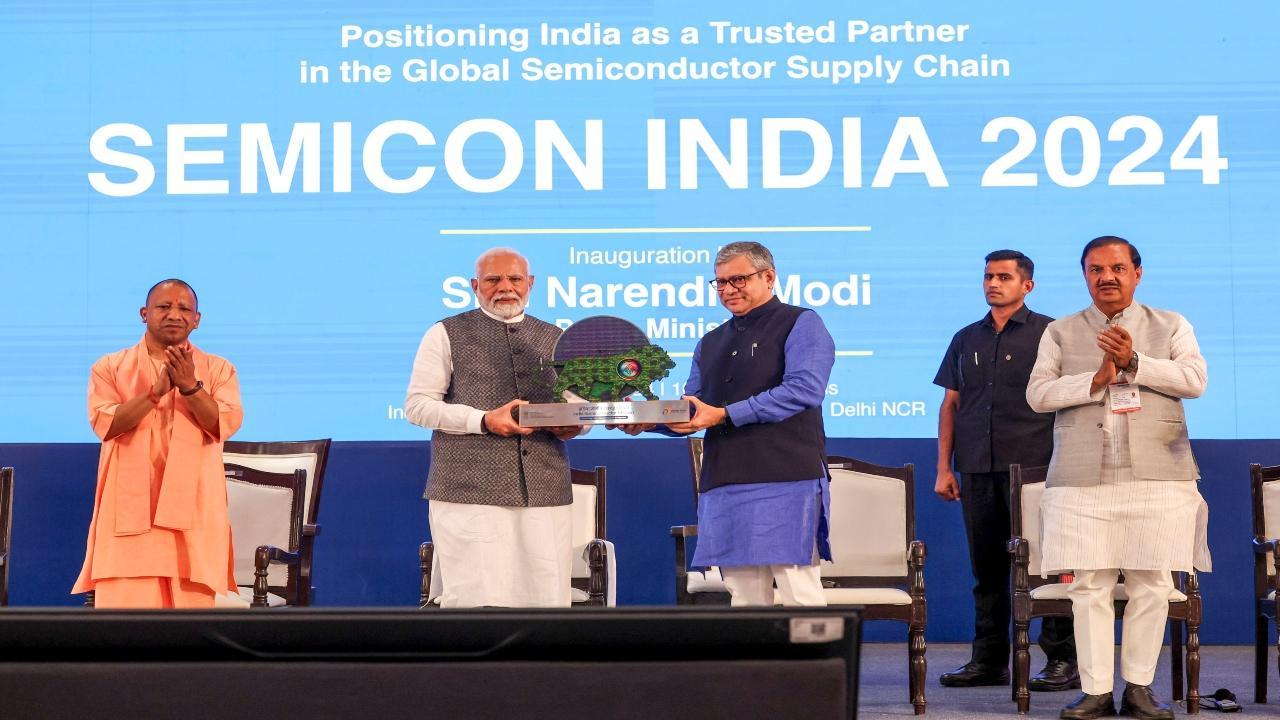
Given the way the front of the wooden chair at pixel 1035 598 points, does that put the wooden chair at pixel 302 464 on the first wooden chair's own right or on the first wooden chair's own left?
on the first wooden chair's own right

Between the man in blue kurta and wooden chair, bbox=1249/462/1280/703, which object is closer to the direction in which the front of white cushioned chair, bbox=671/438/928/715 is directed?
the man in blue kurta

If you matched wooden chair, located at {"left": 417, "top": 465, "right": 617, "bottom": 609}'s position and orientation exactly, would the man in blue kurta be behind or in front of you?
in front

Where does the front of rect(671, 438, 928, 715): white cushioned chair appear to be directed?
toward the camera

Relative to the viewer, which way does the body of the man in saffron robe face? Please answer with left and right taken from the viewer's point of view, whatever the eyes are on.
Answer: facing the viewer

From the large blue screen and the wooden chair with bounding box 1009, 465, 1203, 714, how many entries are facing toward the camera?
2

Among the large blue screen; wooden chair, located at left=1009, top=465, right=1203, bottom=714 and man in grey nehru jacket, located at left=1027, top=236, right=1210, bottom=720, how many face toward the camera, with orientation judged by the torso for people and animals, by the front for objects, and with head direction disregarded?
3
